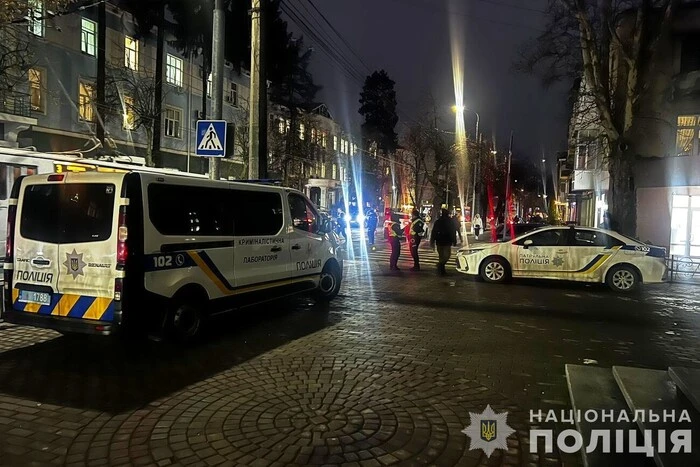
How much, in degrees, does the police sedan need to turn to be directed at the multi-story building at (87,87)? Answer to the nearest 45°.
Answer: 0° — it already faces it

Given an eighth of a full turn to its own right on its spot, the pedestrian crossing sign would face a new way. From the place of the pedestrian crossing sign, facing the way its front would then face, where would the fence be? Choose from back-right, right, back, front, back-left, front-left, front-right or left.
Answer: back-left

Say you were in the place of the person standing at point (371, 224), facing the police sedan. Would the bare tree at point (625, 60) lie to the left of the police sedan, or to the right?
left

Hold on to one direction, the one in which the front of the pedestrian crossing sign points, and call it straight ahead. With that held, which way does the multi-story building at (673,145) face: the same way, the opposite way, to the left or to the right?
to the right

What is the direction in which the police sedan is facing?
to the viewer's left

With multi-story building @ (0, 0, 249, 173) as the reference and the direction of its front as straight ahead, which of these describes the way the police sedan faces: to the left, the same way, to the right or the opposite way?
the opposite way

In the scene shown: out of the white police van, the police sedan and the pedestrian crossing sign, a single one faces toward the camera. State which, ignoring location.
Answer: the pedestrian crossing sign

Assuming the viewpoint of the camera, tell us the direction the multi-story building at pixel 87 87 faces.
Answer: facing the viewer and to the right of the viewer

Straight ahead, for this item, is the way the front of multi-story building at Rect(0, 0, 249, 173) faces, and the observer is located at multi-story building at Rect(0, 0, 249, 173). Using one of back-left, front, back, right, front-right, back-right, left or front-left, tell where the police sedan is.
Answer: front

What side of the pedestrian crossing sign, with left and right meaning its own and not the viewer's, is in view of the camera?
front

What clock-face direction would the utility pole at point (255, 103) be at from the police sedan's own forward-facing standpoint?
The utility pole is roughly at 11 o'clock from the police sedan.

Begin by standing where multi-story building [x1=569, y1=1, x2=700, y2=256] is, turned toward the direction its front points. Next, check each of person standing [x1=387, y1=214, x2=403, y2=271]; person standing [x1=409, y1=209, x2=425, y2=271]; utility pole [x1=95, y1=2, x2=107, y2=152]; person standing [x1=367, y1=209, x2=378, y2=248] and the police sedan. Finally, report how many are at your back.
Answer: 0

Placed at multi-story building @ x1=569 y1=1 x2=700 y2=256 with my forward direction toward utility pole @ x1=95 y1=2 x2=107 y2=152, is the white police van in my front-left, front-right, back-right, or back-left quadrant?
front-left

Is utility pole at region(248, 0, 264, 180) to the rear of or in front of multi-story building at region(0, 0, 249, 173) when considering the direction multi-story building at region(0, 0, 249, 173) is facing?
in front

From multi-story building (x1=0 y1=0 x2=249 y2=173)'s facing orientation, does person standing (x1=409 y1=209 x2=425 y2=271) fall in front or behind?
in front

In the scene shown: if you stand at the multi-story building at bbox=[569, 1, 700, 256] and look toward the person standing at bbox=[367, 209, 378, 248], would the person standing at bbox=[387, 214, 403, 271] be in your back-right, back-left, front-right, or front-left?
front-left
